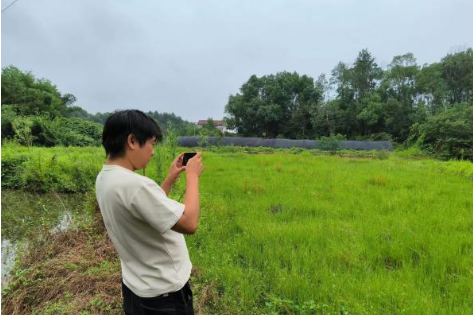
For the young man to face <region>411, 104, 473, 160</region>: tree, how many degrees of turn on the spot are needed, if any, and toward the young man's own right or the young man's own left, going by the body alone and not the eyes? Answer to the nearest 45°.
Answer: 0° — they already face it

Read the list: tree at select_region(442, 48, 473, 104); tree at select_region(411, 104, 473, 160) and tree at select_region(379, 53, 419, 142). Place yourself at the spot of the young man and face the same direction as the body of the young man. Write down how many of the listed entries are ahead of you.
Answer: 3

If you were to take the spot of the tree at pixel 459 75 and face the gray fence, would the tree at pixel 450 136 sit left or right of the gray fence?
left

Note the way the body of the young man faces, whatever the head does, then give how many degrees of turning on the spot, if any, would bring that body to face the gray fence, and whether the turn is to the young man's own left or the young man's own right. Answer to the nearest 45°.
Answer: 0° — they already face it

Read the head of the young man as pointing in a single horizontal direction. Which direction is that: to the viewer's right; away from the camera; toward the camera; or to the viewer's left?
to the viewer's right

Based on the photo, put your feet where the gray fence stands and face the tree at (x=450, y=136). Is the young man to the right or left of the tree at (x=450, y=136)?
right

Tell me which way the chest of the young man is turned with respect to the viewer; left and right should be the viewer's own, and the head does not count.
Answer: facing away from the viewer and to the right of the viewer

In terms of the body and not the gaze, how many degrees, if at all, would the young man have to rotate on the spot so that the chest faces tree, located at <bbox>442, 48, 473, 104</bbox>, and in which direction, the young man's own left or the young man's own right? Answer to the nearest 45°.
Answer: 0° — they already face it

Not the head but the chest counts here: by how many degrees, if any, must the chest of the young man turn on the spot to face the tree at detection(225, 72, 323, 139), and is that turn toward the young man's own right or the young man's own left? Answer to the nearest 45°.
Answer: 0° — they already face it

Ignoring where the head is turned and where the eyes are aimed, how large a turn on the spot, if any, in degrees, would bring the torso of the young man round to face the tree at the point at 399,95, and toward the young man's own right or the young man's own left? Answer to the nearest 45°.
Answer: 0° — they already face it

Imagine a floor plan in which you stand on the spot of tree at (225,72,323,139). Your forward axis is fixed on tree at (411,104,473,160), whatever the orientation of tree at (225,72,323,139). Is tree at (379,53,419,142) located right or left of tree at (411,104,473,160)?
left
